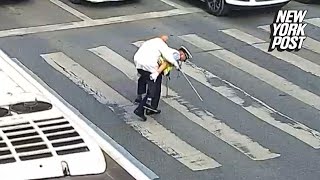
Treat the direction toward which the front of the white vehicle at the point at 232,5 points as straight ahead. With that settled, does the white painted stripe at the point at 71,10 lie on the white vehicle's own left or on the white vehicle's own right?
on the white vehicle's own right

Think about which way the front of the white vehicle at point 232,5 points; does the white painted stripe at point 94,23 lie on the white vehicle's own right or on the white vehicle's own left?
on the white vehicle's own right

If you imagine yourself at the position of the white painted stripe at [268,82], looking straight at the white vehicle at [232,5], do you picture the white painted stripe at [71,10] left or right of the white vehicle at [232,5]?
left

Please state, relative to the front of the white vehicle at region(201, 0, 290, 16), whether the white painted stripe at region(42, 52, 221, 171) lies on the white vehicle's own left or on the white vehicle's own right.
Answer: on the white vehicle's own right

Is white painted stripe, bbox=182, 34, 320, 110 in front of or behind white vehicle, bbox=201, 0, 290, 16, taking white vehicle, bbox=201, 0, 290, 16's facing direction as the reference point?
in front

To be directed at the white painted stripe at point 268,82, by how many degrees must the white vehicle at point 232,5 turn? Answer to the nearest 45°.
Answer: approximately 45° to its right
